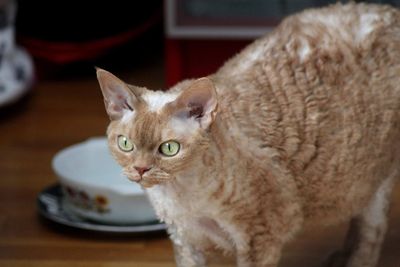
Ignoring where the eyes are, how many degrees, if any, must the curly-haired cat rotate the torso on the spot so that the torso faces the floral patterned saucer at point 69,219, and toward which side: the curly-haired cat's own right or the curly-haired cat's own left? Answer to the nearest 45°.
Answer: approximately 90° to the curly-haired cat's own right

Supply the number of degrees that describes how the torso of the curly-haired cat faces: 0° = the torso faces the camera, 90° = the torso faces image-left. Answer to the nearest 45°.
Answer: approximately 45°

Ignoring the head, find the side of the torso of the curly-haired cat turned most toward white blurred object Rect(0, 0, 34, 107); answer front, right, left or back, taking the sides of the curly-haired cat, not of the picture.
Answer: right

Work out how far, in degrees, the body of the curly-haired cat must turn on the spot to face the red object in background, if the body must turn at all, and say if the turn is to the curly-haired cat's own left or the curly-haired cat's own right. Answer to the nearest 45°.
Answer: approximately 135° to the curly-haired cat's own right

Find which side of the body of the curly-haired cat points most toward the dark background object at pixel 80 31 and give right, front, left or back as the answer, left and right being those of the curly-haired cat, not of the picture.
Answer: right
